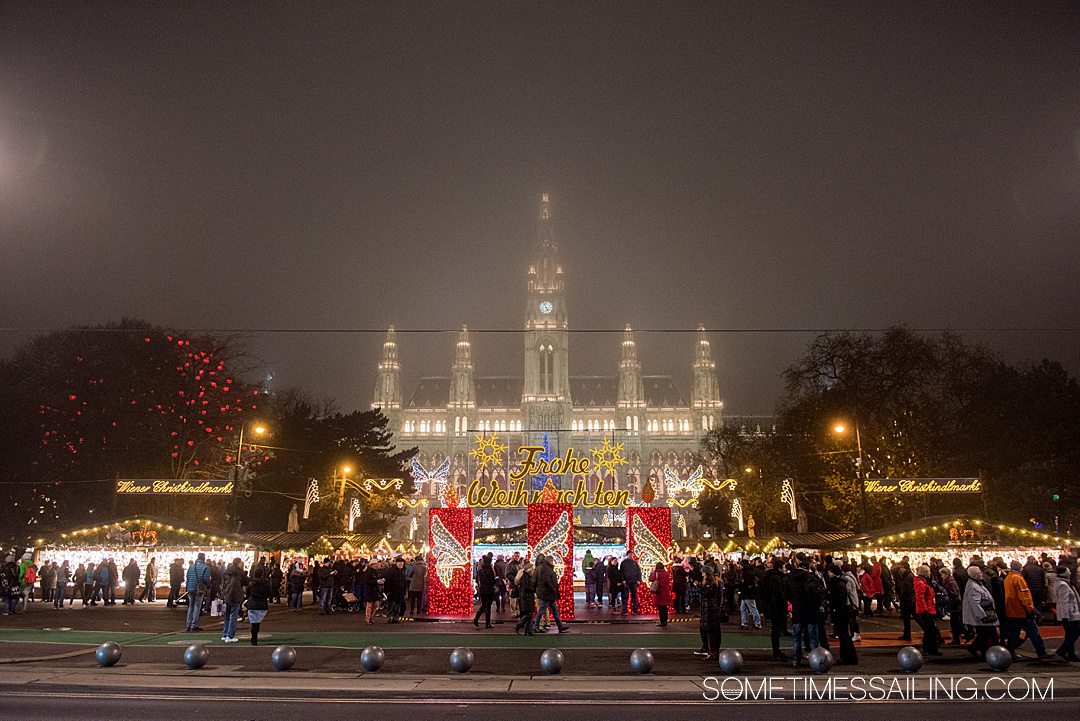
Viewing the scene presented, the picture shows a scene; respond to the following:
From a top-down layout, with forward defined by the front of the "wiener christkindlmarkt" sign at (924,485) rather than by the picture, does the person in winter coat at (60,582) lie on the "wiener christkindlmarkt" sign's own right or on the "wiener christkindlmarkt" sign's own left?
on the "wiener christkindlmarkt" sign's own right

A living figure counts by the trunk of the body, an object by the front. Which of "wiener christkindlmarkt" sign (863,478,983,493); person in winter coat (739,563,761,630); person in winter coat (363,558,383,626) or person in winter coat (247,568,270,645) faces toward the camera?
the "wiener christkindlmarkt" sign

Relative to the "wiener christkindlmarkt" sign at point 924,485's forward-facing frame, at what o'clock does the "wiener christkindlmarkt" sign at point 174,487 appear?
the "wiener christkindlmarkt" sign at point 174,487 is roughly at 2 o'clock from the "wiener christkindlmarkt" sign at point 924,485.

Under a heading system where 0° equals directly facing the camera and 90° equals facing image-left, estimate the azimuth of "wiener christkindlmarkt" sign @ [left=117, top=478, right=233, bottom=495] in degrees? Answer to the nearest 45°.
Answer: approximately 0°

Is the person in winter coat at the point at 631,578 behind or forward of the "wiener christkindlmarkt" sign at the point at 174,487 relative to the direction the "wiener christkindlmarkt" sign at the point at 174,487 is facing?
forward

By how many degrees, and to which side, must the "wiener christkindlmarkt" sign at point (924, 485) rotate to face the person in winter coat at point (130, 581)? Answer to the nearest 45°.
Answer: approximately 45° to its right

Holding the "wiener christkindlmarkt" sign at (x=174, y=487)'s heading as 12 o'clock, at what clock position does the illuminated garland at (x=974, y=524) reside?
The illuminated garland is roughly at 10 o'clock from the "wiener christkindlmarkt" sign.

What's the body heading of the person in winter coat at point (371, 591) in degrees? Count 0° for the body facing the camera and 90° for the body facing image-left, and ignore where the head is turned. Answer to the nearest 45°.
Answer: approximately 180°

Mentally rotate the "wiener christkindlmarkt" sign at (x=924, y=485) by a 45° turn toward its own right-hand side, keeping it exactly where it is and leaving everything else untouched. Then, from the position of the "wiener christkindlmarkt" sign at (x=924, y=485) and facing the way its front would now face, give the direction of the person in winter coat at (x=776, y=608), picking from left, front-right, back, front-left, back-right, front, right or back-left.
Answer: front-left

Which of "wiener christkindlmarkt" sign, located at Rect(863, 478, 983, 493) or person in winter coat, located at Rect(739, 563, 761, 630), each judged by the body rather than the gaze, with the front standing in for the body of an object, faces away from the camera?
the person in winter coat

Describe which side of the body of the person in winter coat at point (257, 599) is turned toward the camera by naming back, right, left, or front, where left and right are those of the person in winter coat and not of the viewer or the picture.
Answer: back

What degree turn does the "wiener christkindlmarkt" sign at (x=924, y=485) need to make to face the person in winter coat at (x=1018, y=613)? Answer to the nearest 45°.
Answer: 0° — it already faces them
